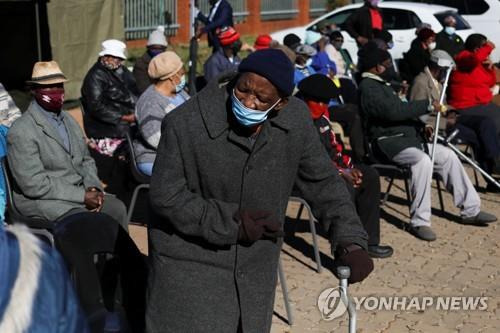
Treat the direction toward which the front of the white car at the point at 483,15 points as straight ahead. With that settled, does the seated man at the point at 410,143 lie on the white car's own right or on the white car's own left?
on the white car's own left

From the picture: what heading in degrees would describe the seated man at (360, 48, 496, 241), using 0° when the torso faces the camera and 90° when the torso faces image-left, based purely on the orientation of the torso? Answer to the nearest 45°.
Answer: approximately 270°

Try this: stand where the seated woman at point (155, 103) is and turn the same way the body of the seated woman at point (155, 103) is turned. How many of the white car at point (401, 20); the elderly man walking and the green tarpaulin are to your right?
1

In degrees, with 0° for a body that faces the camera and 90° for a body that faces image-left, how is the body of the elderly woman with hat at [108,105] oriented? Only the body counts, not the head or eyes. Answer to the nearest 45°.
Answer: approximately 315°

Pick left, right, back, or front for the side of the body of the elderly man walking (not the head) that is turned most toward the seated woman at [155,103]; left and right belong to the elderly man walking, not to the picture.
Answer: back

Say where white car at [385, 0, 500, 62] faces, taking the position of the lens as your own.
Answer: facing to the left of the viewer

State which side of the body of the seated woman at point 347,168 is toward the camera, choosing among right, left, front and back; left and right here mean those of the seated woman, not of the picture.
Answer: right

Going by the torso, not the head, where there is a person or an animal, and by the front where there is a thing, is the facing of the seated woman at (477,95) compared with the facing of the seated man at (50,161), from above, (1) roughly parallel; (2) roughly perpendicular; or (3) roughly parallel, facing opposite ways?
roughly parallel

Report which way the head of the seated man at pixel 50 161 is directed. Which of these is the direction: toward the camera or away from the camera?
toward the camera

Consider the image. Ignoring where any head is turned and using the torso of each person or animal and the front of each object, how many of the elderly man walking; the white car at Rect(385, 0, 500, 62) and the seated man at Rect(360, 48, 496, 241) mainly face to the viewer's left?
1

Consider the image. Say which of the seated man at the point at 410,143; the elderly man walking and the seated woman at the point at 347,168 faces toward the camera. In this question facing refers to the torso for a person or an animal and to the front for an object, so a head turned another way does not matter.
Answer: the elderly man walking
